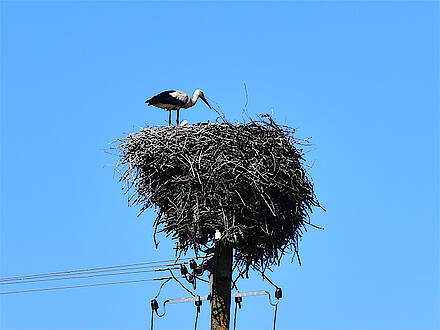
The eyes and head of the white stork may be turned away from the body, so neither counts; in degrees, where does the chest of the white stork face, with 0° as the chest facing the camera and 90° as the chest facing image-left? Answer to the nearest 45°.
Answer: approximately 270°
